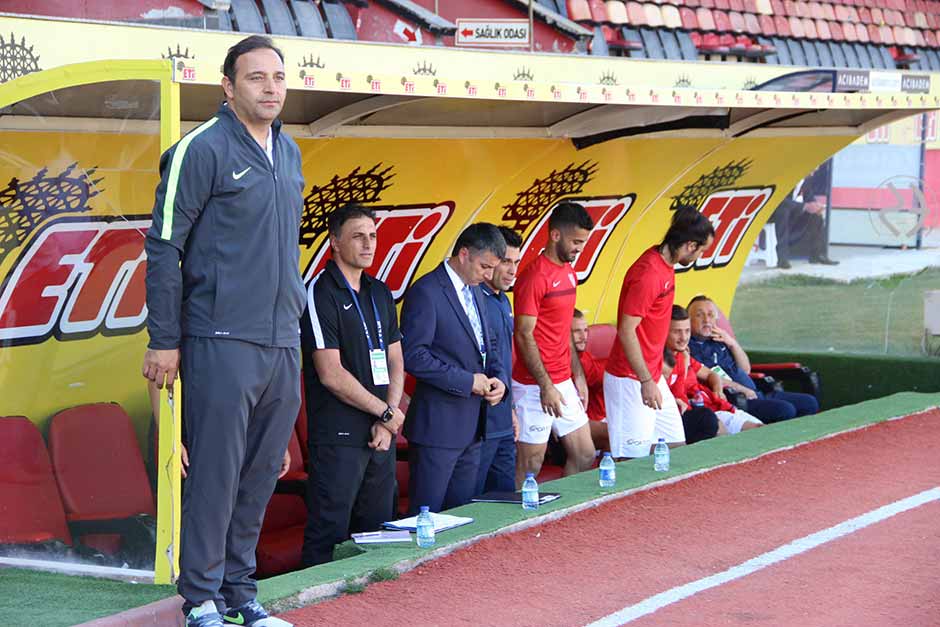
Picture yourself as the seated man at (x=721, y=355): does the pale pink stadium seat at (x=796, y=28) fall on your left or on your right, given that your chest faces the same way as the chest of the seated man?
on your left

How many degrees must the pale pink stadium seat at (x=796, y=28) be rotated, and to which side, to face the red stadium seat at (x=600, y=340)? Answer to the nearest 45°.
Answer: approximately 45° to its right

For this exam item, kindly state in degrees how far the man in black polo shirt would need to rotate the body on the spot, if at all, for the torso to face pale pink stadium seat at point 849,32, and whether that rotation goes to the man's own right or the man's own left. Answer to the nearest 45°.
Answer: approximately 90° to the man's own left

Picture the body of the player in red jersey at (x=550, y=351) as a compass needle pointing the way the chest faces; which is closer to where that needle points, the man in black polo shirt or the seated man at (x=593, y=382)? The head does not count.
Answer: the man in black polo shirt

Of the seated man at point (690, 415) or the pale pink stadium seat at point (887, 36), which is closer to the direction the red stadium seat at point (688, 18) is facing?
the seated man

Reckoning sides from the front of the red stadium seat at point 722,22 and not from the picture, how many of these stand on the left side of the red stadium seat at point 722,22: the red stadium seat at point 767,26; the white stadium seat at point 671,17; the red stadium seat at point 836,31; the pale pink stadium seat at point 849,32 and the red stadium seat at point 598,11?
3

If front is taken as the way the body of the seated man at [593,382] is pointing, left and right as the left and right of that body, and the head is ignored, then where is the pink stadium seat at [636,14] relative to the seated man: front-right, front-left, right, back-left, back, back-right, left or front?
back-left

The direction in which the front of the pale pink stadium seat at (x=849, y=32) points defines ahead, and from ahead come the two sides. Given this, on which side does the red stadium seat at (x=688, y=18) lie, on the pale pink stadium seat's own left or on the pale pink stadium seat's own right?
on the pale pink stadium seat's own right

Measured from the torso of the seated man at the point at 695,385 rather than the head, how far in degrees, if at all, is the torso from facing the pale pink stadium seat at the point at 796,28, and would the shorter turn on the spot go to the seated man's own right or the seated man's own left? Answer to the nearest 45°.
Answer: approximately 135° to the seated man's own left
